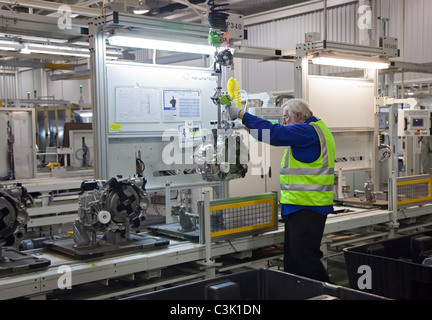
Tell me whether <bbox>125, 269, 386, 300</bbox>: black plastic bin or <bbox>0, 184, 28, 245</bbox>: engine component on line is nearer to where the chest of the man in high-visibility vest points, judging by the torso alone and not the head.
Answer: the engine component on line

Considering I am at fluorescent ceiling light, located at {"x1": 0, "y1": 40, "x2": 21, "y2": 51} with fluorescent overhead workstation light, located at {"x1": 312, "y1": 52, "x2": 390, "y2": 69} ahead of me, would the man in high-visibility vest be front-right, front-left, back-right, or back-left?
front-right

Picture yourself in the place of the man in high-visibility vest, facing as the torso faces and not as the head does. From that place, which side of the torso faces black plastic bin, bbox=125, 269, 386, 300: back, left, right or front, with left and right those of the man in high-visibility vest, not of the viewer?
left

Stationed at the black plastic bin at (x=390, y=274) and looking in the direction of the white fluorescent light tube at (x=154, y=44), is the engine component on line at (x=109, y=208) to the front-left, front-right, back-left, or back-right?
front-left

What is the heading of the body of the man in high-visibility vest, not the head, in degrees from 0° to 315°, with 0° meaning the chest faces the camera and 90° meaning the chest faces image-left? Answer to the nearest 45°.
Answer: approximately 90°

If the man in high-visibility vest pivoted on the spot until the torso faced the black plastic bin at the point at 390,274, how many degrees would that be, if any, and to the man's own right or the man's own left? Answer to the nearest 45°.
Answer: approximately 135° to the man's own left

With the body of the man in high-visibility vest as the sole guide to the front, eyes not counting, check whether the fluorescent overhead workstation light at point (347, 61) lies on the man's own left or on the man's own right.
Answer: on the man's own right

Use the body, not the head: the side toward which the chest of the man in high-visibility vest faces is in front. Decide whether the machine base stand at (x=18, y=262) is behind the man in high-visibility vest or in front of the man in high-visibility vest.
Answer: in front

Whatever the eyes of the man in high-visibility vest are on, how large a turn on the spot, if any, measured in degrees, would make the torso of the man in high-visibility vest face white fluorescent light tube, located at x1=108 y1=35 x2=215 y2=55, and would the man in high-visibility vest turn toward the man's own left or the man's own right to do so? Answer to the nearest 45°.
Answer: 0° — they already face it

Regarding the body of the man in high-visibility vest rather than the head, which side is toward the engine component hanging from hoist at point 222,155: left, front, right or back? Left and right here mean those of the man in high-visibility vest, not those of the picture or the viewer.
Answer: front

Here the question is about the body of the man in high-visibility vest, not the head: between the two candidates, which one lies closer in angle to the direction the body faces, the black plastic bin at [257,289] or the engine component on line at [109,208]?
the engine component on line

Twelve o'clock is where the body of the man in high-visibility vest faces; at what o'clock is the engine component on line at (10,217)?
The engine component on line is roughly at 11 o'clock from the man in high-visibility vest.

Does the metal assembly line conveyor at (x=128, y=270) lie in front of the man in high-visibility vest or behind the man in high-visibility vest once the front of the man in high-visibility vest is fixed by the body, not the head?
in front
